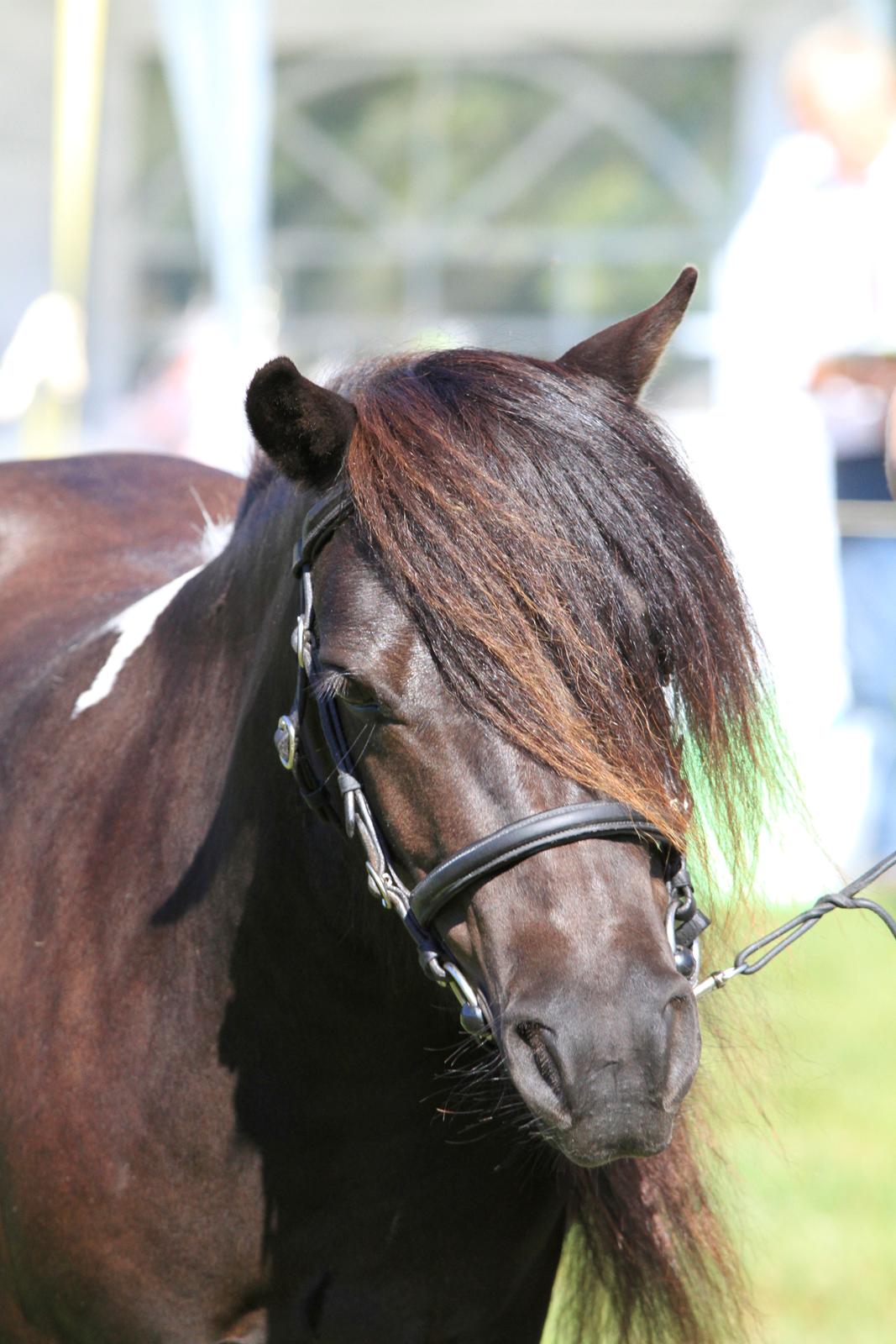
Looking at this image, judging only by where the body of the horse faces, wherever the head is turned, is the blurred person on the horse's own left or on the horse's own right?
on the horse's own left

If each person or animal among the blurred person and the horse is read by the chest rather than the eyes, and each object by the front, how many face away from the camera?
0

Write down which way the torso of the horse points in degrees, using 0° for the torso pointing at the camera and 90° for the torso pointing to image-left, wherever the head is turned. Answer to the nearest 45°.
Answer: approximately 315°
